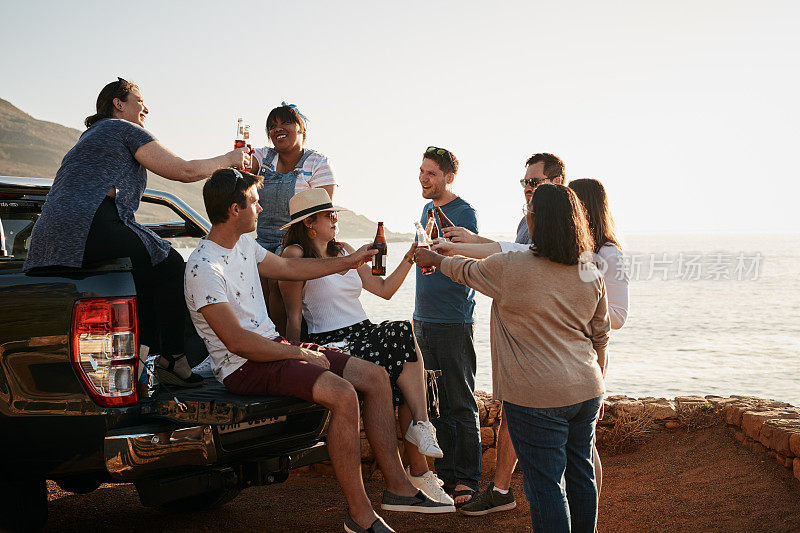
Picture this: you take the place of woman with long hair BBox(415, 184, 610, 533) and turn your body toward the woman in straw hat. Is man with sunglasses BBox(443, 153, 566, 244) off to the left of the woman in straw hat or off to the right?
right

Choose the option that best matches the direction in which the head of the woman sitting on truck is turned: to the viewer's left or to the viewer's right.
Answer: to the viewer's right

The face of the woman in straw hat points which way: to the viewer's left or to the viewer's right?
to the viewer's right

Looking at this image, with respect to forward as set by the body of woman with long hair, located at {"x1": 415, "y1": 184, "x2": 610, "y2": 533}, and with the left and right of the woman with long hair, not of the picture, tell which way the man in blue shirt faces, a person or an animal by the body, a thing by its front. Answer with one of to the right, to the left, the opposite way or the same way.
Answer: to the left

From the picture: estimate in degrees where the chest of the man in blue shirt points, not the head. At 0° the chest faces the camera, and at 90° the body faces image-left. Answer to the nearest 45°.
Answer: approximately 45°

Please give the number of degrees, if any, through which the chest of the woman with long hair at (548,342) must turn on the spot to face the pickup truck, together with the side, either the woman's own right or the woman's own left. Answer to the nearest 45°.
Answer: approximately 45° to the woman's own left

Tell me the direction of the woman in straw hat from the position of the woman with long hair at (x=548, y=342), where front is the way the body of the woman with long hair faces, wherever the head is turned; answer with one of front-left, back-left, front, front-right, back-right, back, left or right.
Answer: front

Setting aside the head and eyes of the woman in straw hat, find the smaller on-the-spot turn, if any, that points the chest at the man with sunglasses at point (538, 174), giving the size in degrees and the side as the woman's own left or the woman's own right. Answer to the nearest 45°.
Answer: approximately 90° to the woman's own left

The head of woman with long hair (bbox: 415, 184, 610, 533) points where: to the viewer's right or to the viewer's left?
to the viewer's left

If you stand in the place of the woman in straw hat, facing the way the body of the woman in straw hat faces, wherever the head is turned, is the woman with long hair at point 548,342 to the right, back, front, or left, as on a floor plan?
front

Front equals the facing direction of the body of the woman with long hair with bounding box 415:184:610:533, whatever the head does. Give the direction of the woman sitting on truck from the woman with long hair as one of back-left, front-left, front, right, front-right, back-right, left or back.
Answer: front-left

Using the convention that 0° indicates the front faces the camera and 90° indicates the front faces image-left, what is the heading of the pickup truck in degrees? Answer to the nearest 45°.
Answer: approximately 135°

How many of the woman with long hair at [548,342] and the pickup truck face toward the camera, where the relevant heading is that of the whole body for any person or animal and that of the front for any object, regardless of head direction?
0

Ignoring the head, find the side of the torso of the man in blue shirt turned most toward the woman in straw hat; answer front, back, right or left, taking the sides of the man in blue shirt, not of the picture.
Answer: front

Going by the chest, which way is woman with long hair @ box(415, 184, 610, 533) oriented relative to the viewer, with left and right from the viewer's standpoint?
facing away from the viewer and to the left of the viewer
